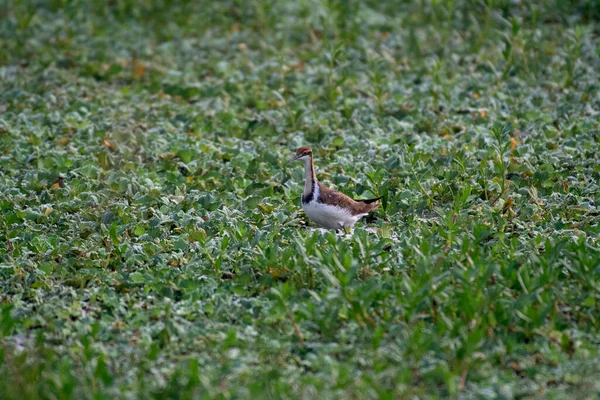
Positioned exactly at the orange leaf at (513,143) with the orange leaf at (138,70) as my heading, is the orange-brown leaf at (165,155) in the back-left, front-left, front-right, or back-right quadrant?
front-left

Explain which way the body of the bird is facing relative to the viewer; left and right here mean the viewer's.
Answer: facing to the left of the viewer

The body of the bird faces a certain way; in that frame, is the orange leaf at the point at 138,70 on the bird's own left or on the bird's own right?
on the bird's own right

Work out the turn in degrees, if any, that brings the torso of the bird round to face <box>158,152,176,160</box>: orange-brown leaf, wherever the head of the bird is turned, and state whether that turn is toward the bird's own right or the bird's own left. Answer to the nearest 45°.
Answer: approximately 45° to the bird's own right

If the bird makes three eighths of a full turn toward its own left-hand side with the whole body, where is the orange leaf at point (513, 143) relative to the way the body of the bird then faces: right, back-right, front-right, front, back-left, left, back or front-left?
left
